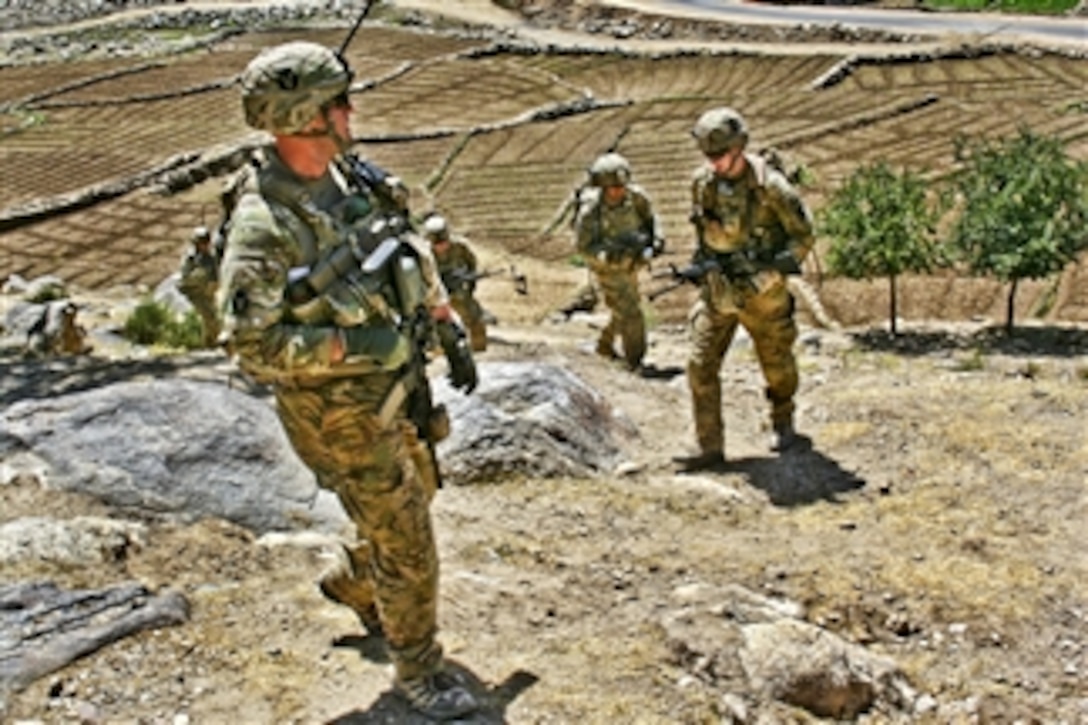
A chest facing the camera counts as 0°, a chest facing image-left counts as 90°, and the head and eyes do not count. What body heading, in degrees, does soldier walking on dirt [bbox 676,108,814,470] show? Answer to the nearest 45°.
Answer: approximately 45°

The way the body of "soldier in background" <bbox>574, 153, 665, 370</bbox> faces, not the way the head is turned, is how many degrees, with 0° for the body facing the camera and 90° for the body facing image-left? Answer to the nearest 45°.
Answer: approximately 0°

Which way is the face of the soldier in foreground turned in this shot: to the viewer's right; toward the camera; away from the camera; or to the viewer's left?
to the viewer's right

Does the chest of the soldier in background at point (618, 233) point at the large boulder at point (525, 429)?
yes

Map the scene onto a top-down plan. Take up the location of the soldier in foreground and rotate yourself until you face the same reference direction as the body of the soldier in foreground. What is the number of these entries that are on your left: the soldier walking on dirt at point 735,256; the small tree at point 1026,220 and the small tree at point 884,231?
3

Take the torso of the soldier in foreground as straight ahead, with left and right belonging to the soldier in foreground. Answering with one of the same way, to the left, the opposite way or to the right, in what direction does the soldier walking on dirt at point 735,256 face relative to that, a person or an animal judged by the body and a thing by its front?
to the right

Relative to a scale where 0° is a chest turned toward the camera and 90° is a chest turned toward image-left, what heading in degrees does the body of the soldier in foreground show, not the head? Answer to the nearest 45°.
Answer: approximately 315°

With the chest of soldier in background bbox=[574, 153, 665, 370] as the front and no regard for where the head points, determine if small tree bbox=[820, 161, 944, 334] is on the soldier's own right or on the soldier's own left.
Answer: on the soldier's own left

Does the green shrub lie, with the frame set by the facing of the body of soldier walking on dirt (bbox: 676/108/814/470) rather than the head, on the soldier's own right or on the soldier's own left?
on the soldier's own right

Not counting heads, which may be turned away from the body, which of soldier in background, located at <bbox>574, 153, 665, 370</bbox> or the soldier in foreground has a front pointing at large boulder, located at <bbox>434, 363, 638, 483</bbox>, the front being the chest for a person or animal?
the soldier in background
